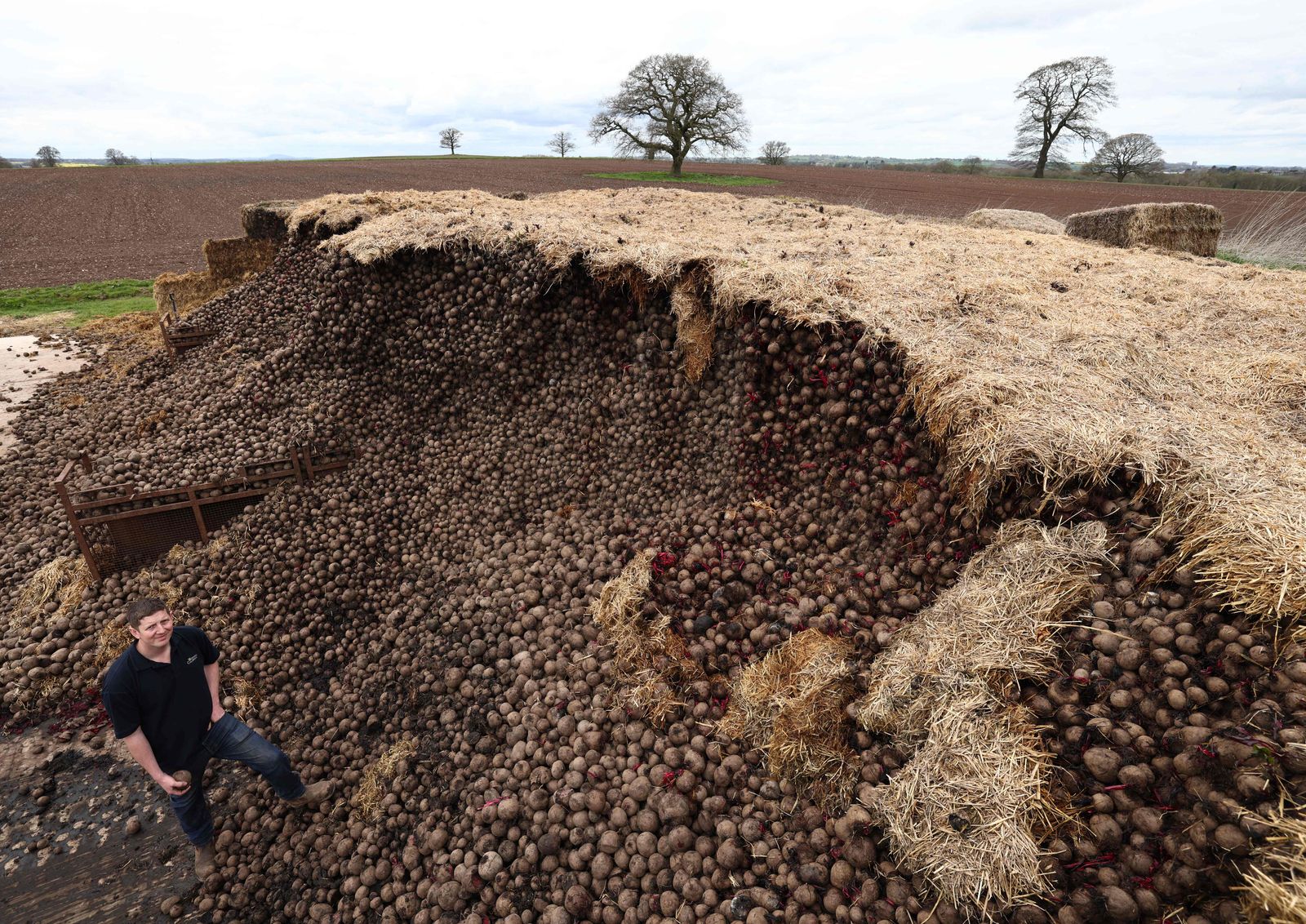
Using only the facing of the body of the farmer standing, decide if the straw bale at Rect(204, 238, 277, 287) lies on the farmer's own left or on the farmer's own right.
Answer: on the farmer's own left

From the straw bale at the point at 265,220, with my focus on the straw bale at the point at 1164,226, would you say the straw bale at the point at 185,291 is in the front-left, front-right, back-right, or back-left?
back-right

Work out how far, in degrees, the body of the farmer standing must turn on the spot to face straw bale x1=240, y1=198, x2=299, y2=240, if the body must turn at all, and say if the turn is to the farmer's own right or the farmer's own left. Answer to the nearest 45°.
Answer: approximately 135° to the farmer's own left

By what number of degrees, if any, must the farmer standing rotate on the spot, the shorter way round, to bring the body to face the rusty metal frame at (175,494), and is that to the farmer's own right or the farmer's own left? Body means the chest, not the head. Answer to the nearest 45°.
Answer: approximately 135° to the farmer's own left

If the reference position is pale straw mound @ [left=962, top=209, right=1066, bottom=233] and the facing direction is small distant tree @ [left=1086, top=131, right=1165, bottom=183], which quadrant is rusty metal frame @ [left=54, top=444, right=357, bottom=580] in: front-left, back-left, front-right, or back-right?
back-left

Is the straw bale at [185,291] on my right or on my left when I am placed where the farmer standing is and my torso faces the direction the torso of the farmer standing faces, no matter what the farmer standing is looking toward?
on my left

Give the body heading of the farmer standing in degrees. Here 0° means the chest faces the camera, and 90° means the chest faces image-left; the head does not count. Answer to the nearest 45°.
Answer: approximately 315°
